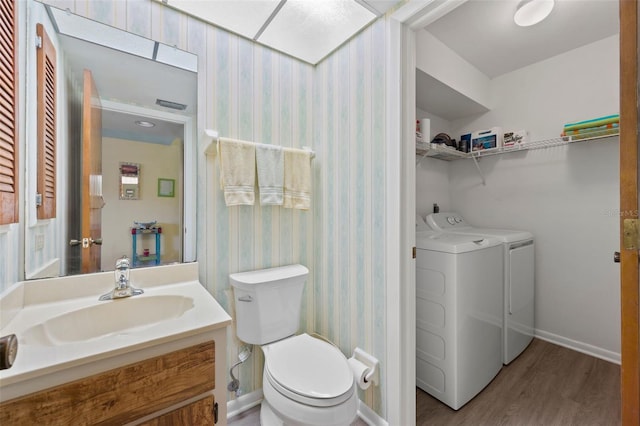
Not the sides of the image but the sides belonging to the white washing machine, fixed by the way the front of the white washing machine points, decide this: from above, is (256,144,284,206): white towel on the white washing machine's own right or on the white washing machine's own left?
on the white washing machine's own right

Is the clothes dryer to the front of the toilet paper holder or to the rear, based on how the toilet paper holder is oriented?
to the rear

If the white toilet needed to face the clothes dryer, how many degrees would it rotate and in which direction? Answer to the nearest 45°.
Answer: approximately 45° to its left
